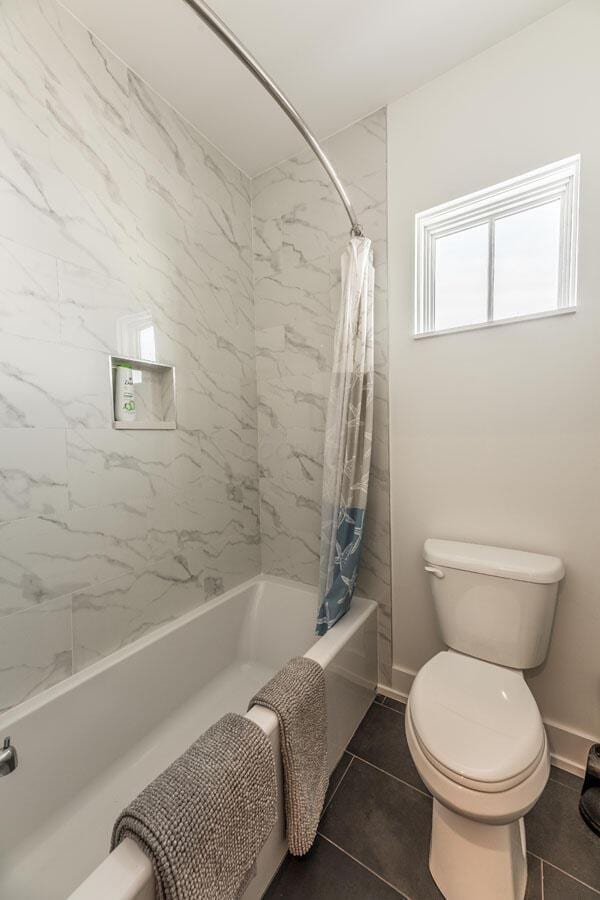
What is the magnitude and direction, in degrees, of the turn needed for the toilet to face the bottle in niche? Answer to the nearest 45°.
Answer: approximately 90° to its right

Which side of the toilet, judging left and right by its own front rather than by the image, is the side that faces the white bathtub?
right

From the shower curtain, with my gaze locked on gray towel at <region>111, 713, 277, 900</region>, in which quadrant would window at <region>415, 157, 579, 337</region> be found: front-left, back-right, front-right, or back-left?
back-left

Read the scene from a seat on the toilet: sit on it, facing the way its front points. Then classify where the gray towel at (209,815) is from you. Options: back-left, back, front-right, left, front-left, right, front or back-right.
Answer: front-right

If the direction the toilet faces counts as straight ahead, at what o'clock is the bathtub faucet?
The bathtub faucet is roughly at 2 o'clock from the toilet.

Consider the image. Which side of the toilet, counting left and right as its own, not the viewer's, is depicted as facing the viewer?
front

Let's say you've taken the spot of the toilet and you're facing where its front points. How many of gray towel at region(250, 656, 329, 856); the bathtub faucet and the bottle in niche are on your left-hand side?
0

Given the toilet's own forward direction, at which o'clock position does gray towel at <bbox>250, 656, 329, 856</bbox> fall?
The gray towel is roughly at 2 o'clock from the toilet.

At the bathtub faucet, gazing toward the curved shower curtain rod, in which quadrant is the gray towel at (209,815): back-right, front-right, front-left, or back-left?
front-right
